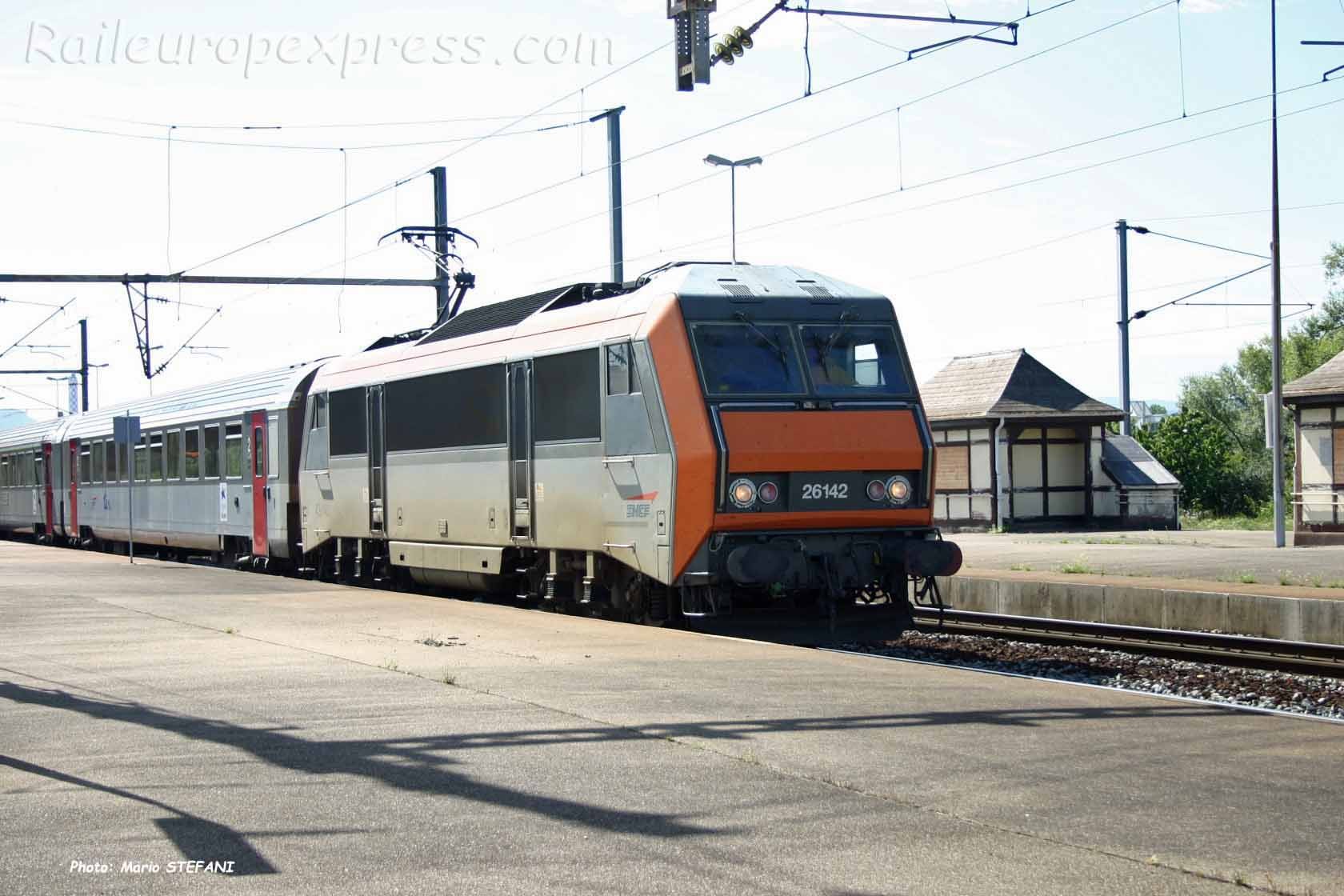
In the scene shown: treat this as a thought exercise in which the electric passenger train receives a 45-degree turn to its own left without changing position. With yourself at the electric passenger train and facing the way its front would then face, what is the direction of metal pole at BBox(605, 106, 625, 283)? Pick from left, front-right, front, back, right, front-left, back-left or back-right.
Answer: left

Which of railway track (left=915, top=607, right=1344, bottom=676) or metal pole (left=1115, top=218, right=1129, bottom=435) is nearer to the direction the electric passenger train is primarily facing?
the railway track

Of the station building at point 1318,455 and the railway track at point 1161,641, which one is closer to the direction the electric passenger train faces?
the railway track

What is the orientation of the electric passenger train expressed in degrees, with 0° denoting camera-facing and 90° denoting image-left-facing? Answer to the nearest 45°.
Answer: approximately 315°

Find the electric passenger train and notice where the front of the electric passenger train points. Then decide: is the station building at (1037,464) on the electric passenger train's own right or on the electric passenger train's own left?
on the electric passenger train's own left

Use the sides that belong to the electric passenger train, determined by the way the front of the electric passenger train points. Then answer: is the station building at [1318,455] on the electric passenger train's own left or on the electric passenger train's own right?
on the electric passenger train's own left

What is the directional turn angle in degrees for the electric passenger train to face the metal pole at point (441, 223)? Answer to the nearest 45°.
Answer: approximately 135° to its left

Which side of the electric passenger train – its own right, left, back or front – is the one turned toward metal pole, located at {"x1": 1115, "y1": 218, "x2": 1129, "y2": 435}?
left
